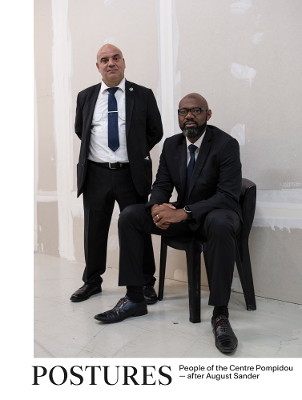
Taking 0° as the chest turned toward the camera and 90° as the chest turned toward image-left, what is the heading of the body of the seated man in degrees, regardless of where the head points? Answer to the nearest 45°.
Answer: approximately 45°

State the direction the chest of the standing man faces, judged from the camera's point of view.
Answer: toward the camera

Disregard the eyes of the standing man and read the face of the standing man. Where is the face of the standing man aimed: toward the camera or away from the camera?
toward the camera

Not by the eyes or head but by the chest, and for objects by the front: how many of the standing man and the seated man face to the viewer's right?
0

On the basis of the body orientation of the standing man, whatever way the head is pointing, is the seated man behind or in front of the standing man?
in front

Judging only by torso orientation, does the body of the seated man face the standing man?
no
